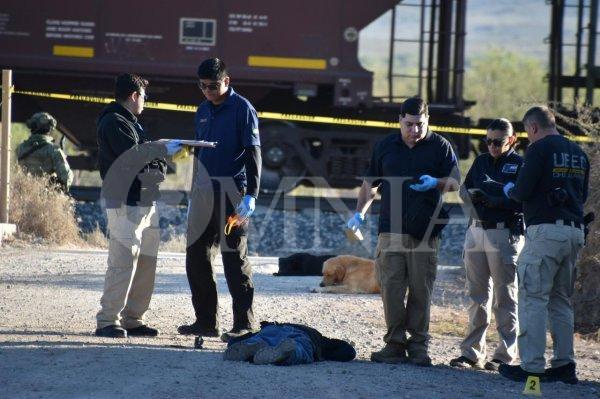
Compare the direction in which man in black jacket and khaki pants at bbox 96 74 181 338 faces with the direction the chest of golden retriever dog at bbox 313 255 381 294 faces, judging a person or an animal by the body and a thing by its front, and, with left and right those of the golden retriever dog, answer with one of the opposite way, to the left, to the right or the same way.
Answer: the opposite way

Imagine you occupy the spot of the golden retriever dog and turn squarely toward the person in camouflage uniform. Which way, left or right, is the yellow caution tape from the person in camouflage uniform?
right

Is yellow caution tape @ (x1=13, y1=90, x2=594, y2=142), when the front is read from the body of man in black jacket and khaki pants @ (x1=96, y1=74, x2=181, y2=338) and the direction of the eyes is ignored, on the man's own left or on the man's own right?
on the man's own left

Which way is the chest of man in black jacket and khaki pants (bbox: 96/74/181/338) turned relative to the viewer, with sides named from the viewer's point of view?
facing to the right of the viewer

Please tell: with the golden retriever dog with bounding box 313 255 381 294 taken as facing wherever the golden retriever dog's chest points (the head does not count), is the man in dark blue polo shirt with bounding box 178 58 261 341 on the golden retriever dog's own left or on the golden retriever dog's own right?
on the golden retriever dog's own left

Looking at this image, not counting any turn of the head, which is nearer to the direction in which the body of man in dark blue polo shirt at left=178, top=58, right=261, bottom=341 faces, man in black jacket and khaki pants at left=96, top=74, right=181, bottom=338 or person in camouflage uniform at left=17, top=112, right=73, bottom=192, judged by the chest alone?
the man in black jacket and khaki pants

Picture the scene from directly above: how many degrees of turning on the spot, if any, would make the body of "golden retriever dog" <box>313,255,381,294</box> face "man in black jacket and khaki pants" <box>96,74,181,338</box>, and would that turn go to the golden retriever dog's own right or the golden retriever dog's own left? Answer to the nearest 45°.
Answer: approximately 45° to the golden retriever dog's own left

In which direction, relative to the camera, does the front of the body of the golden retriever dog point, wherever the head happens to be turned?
to the viewer's left

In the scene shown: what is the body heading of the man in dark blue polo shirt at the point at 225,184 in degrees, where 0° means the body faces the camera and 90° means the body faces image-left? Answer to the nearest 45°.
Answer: approximately 45°

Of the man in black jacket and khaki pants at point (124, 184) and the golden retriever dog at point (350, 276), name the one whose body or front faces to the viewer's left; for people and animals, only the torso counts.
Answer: the golden retriever dog

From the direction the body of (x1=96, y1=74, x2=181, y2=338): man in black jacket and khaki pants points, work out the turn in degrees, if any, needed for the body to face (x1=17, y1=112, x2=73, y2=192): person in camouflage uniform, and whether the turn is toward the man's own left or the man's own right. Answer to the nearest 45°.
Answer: approximately 90° to the man's own left
